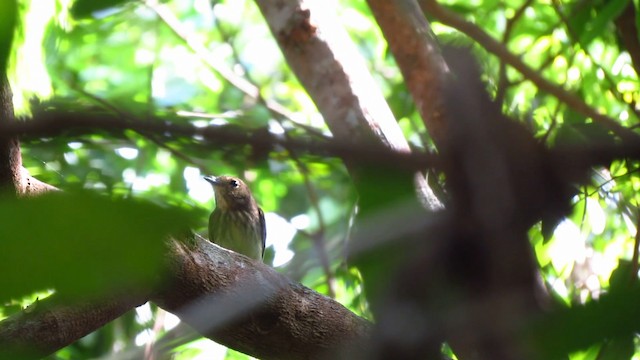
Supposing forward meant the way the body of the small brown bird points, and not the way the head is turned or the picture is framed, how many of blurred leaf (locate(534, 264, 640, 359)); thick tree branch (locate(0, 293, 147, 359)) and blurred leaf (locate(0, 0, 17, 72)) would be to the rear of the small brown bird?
0

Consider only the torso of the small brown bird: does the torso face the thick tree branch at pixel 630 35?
no

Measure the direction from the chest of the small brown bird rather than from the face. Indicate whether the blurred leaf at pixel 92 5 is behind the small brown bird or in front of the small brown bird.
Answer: in front

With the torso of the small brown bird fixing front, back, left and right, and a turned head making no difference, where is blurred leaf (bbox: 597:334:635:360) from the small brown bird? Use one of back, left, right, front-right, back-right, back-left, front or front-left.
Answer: front-left

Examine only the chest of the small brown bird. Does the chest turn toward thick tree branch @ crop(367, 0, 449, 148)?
no

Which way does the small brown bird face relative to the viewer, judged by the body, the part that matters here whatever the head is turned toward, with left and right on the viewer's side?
facing the viewer and to the left of the viewer

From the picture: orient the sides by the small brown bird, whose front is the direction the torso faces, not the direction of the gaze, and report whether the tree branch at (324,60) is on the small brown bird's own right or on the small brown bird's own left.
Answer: on the small brown bird's own left
